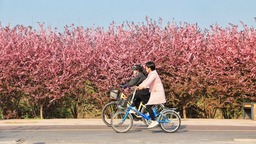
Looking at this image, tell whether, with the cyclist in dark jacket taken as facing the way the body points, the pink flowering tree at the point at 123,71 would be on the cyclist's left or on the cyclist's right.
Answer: on the cyclist's right

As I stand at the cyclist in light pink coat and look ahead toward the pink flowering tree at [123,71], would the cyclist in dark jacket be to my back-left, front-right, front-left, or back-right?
front-left

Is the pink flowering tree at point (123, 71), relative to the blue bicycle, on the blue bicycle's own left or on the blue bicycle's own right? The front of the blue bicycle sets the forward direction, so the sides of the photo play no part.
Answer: on the blue bicycle's own right

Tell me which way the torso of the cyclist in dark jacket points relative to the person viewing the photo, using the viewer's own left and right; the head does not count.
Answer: facing to the left of the viewer

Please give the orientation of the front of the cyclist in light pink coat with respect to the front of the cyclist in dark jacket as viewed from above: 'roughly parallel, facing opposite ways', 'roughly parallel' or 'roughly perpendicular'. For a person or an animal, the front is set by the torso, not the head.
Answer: roughly parallel

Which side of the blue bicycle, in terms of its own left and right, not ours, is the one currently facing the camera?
left

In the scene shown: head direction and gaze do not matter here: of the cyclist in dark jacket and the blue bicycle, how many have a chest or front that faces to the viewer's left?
2

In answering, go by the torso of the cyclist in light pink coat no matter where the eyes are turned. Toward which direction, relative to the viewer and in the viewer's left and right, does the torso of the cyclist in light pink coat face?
facing to the left of the viewer
